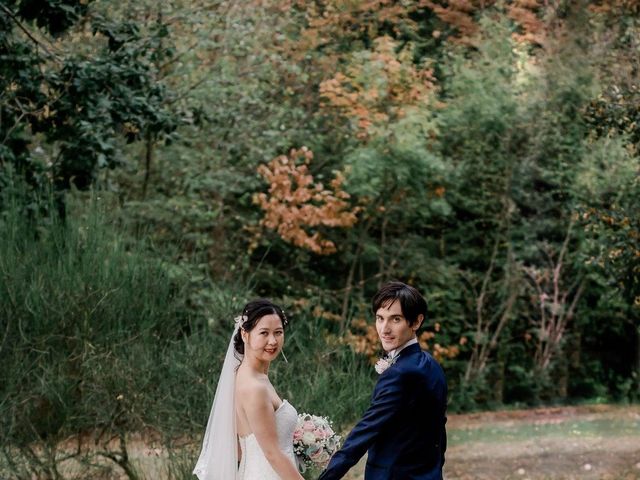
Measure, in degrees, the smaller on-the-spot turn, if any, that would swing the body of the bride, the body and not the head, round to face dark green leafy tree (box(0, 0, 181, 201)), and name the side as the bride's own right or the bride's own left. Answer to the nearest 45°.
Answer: approximately 90° to the bride's own left

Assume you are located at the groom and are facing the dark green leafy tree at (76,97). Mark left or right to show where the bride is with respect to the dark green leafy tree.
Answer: left
